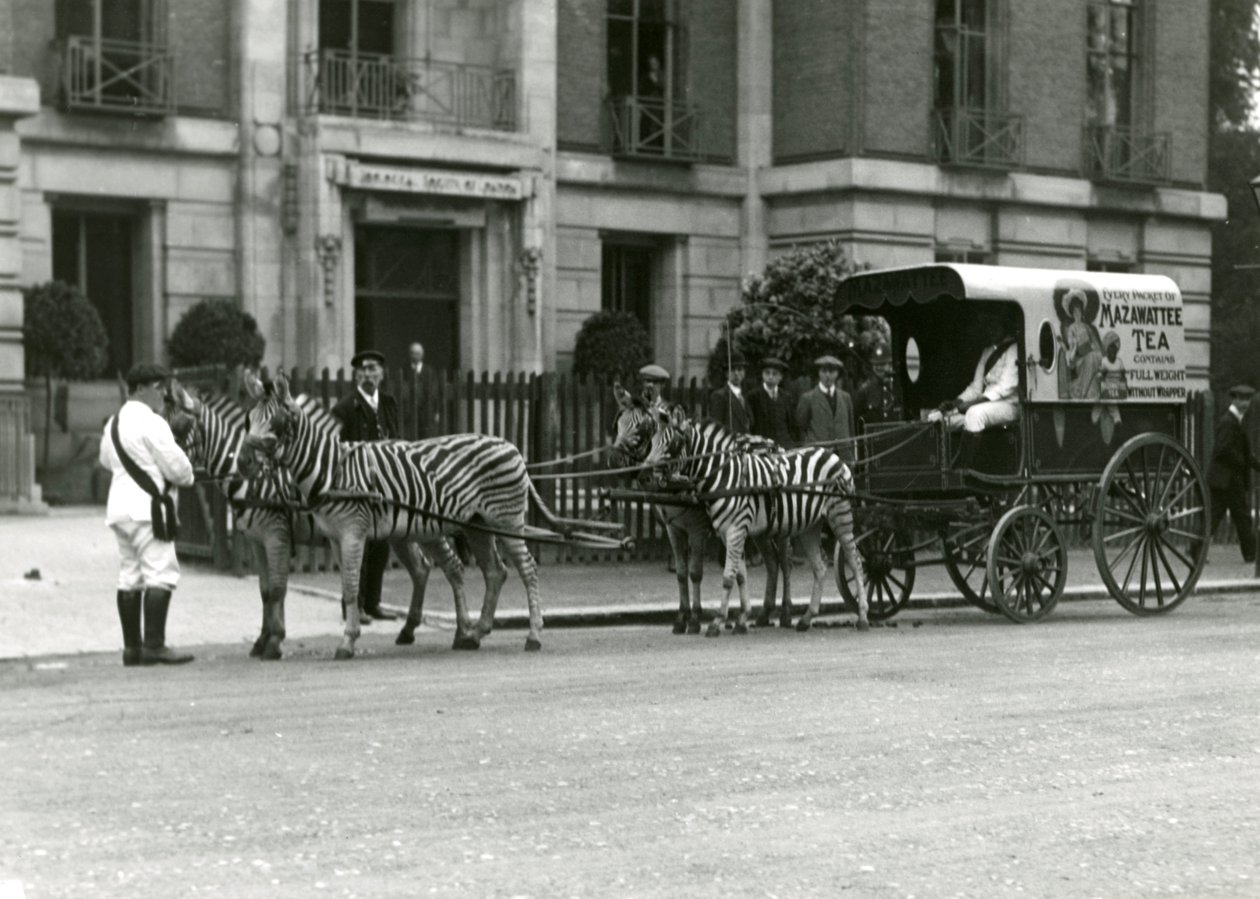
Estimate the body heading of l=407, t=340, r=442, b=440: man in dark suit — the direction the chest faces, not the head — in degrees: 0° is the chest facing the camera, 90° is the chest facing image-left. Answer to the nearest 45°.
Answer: approximately 45°

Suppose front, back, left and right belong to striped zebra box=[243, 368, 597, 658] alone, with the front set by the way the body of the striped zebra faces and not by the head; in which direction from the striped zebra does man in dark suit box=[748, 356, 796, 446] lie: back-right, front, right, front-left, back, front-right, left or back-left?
back-right

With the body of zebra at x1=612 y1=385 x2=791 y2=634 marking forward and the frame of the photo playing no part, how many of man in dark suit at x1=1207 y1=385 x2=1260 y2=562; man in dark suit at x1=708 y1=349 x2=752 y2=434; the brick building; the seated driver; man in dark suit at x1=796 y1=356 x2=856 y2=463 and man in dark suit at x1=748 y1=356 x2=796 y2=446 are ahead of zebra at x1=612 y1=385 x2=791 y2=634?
0

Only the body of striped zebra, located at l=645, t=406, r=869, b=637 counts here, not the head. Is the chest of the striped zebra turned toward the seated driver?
no

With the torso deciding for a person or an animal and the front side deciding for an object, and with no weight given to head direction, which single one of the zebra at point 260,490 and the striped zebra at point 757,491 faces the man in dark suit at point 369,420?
the striped zebra

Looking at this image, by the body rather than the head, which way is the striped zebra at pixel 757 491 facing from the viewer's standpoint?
to the viewer's left

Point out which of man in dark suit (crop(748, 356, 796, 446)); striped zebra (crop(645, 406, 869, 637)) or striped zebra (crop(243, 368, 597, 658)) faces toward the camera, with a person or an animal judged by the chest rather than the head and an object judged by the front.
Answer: the man in dark suit

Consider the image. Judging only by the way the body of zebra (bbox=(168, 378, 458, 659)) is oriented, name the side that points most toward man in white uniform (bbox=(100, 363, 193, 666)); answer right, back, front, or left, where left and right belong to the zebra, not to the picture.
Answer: front

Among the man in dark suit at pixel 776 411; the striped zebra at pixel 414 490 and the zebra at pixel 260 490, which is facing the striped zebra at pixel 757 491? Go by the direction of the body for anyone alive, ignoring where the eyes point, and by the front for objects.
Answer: the man in dark suit

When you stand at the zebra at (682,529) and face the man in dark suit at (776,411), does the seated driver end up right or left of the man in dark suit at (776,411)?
right

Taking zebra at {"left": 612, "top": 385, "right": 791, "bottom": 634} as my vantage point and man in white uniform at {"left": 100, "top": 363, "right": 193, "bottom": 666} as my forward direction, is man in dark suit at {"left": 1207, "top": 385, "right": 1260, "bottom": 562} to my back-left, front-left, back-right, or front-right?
back-right

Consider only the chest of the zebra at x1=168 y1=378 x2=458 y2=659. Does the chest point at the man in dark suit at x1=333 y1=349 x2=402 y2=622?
no

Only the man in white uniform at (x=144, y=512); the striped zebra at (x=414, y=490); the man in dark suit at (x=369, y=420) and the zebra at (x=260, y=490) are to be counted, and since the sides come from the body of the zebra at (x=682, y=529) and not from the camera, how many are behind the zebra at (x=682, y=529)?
0

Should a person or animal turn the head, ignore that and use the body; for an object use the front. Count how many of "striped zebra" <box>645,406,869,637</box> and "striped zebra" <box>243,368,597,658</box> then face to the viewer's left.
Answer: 2

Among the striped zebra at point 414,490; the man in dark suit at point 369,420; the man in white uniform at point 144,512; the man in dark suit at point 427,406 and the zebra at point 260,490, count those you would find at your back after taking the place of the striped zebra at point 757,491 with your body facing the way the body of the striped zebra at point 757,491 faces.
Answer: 0

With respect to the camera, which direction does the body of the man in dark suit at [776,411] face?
toward the camera

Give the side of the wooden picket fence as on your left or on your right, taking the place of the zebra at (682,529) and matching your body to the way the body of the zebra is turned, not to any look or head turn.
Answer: on your right

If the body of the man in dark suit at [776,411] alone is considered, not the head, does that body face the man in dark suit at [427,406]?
no

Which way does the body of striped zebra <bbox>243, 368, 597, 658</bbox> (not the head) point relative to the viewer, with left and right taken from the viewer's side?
facing to the left of the viewer

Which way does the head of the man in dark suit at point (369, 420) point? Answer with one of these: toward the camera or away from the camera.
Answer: toward the camera

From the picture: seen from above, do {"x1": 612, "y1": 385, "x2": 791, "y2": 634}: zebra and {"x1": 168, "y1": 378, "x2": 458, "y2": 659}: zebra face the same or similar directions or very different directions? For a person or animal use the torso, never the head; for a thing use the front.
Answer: same or similar directions
